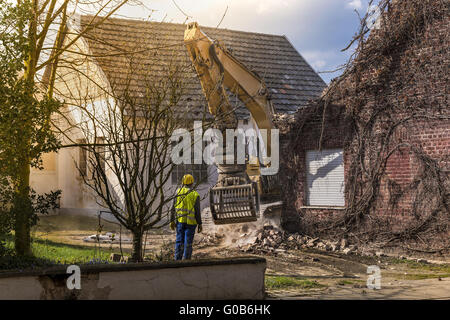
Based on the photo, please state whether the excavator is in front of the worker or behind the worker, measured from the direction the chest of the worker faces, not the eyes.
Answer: in front

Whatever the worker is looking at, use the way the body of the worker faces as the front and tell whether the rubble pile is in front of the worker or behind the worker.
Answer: in front

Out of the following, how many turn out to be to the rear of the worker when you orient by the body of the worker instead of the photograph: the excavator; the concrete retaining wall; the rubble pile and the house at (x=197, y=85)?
1

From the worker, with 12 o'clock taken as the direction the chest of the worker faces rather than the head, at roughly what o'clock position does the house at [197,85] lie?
The house is roughly at 12 o'clock from the worker.

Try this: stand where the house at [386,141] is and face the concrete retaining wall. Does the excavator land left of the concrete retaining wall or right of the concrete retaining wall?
right

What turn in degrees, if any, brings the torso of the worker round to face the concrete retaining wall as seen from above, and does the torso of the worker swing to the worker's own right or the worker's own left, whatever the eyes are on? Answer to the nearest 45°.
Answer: approximately 180°

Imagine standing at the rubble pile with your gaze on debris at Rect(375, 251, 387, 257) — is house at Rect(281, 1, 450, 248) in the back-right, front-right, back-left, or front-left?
front-left

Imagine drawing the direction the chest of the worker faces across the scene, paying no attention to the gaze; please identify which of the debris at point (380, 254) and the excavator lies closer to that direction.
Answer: the excavator

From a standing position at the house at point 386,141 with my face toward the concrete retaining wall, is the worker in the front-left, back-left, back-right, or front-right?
front-right

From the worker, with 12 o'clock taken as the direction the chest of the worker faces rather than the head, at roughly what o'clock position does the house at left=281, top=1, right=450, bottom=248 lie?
The house is roughly at 2 o'clock from the worker.

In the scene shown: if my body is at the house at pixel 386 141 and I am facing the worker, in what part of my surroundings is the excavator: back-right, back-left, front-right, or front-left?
front-right

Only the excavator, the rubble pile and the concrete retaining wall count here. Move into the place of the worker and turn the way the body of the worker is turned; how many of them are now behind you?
1

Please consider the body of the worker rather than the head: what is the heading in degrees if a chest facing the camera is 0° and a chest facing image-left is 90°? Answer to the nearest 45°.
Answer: approximately 180°

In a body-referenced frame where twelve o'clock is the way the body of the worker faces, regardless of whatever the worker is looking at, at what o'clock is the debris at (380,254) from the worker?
The debris is roughly at 2 o'clock from the worker.

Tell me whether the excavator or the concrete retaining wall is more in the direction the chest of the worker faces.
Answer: the excavator
